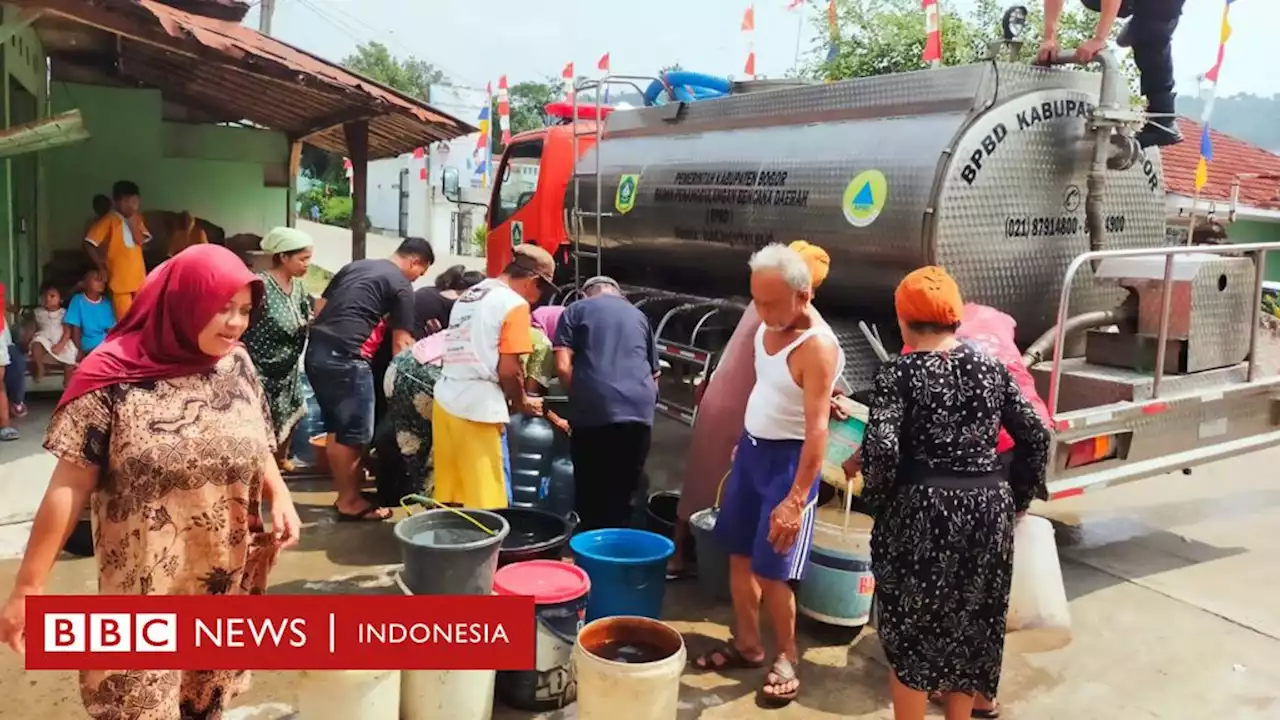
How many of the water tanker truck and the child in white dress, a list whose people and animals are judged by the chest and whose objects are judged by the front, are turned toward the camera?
1

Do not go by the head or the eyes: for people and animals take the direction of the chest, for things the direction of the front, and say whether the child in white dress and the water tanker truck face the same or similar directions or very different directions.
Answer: very different directions

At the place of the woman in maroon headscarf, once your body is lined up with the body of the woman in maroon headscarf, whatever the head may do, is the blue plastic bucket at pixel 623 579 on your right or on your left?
on your left

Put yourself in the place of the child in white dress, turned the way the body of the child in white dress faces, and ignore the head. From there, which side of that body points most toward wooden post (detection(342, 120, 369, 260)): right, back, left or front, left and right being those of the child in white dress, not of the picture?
left

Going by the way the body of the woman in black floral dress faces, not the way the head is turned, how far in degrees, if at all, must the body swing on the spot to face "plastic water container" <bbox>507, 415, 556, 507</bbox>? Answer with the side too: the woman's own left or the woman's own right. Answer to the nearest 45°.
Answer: approximately 45° to the woman's own left

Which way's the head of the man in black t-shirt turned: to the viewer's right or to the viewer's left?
to the viewer's right

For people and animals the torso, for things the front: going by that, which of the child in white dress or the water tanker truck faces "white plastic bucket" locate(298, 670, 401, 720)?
the child in white dress

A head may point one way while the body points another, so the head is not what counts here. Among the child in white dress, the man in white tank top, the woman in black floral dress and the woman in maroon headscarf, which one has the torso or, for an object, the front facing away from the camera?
the woman in black floral dress

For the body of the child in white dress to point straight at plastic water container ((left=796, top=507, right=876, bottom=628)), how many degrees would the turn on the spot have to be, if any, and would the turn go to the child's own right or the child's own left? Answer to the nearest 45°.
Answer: approximately 45° to the child's own left
